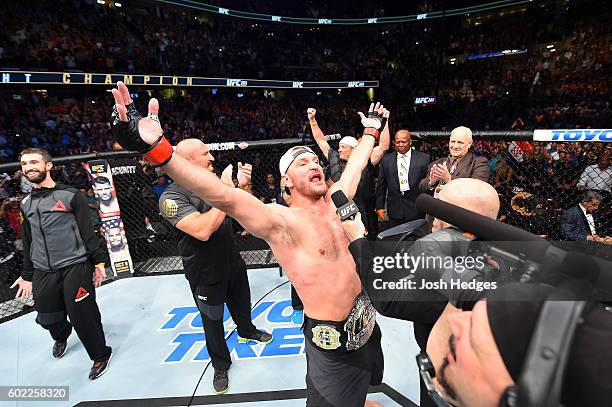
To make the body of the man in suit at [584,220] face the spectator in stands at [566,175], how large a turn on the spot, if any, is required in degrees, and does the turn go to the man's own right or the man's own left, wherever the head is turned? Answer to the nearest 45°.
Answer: approximately 135° to the man's own left

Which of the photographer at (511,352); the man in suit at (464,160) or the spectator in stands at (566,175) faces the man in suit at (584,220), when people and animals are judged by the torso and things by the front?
the spectator in stands

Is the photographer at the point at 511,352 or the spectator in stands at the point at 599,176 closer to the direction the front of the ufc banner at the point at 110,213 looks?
the photographer

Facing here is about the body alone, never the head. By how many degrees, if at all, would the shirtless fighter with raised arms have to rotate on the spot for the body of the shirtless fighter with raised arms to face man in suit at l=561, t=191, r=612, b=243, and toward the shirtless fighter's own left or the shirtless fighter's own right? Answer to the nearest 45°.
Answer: approximately 90° to the shirtless fighter's own left

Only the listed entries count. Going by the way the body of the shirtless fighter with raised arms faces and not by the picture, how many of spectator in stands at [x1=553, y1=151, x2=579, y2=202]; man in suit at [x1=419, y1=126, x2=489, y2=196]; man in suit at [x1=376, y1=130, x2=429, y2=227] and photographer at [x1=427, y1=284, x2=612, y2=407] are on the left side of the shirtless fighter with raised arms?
3

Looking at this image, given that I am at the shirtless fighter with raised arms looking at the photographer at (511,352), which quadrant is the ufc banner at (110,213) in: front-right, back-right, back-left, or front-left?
back-right

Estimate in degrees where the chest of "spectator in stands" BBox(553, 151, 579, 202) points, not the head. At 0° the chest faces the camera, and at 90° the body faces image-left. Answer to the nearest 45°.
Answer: approximately 0°

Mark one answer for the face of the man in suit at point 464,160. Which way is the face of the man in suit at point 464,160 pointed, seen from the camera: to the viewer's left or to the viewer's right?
to the viewer's left

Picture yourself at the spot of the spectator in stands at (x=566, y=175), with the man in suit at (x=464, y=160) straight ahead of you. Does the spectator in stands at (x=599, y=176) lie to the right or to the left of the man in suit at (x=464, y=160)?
left

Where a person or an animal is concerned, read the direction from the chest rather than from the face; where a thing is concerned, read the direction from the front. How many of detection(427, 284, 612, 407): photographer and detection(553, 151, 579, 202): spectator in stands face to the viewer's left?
1

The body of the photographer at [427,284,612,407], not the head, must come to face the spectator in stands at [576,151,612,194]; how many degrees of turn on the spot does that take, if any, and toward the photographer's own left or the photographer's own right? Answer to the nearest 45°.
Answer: approximately 90° to the photographer's own right

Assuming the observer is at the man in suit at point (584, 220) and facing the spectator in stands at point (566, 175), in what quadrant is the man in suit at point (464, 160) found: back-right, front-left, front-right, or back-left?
back-left
